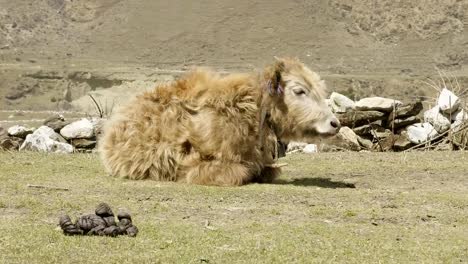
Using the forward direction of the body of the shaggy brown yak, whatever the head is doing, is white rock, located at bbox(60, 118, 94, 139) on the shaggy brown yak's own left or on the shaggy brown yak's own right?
on the shaggy brown yak's own left

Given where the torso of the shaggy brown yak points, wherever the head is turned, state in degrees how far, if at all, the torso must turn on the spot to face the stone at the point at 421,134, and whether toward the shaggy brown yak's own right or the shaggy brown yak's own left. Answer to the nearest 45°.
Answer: approximately 45° to the shaggy brown yak's own left

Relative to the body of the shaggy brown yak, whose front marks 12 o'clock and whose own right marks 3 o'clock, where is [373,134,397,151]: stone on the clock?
The stone is roughly at 10 o'clock from the shaggy brown yak.

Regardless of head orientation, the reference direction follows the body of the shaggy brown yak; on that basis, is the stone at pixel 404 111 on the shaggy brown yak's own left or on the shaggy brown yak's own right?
on the shaggy brown yak's own left

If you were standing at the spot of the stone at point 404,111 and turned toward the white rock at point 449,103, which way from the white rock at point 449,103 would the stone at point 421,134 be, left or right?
right

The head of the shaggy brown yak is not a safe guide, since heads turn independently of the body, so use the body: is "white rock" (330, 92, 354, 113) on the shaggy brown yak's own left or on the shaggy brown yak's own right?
on the shaggy brown yak's own left

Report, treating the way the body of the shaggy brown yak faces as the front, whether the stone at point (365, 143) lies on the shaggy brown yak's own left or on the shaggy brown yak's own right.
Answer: on the shaggy brown yak's own left

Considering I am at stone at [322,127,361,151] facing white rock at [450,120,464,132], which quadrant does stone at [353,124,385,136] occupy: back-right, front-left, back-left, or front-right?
front-left

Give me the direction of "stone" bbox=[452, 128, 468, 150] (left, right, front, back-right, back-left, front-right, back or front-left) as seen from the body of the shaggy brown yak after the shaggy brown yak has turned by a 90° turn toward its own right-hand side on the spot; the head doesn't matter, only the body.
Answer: back-left

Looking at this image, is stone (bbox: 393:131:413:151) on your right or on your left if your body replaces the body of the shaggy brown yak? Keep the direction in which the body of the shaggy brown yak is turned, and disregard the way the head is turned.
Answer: on your left

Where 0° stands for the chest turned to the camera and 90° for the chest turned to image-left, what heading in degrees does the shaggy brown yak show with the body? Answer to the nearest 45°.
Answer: approximately 270°

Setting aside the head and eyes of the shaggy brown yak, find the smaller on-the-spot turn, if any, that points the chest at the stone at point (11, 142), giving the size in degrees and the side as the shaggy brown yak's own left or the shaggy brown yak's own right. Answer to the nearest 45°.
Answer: approximately 135° to the shaggy brown yak's own left

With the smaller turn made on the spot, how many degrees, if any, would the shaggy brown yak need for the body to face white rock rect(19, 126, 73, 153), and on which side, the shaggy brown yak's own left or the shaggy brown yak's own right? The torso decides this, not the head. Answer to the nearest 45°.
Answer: approximately 135° to the shaggy brown yak's own left
